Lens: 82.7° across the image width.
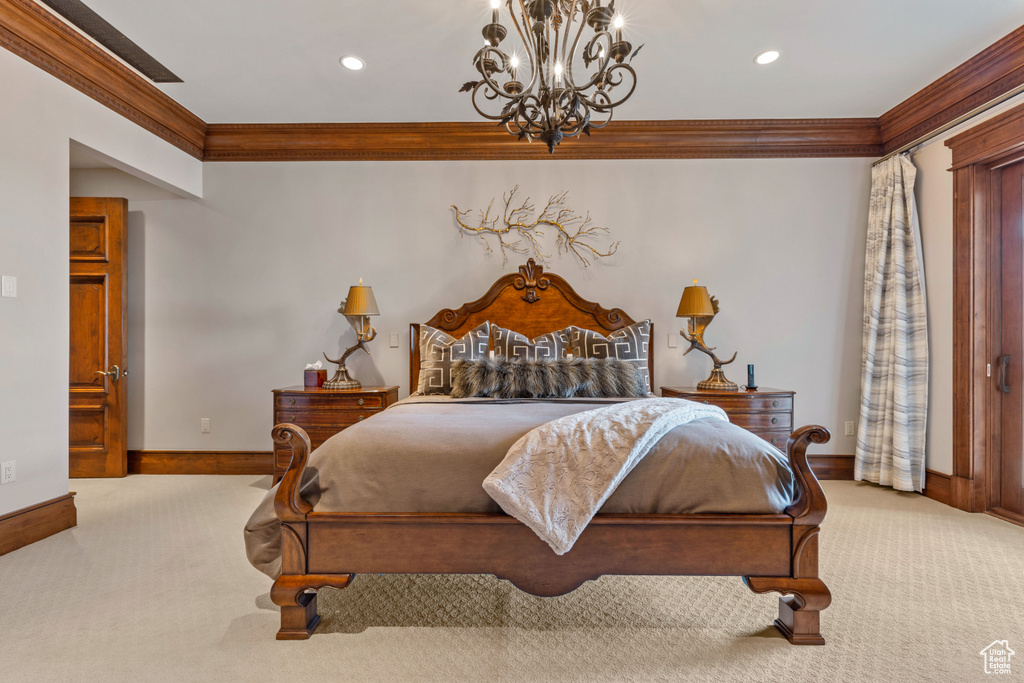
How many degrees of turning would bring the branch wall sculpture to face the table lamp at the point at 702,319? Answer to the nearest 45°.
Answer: approximately 90° to its left

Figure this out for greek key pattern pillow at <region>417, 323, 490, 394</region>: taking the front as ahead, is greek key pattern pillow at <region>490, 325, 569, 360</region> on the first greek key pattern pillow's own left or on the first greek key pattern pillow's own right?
on the first greek key pattern pillow's own left

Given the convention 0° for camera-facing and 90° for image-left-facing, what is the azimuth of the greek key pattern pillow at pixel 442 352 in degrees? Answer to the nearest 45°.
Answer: approximately 0°

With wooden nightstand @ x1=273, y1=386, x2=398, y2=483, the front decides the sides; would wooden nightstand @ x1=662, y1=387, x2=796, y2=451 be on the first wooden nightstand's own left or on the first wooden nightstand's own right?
on the first wooden nightstand's own left

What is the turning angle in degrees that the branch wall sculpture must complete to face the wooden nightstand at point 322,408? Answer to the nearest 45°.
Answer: approximately 90° to its right

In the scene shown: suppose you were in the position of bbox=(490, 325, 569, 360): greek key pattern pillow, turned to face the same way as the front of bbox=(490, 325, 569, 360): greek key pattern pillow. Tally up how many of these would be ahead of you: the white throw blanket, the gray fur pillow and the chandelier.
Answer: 3

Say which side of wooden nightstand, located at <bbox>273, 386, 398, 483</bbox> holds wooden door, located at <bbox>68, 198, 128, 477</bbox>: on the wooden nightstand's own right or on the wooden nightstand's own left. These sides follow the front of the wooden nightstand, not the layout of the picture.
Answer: on the wooden nightstand's own right
